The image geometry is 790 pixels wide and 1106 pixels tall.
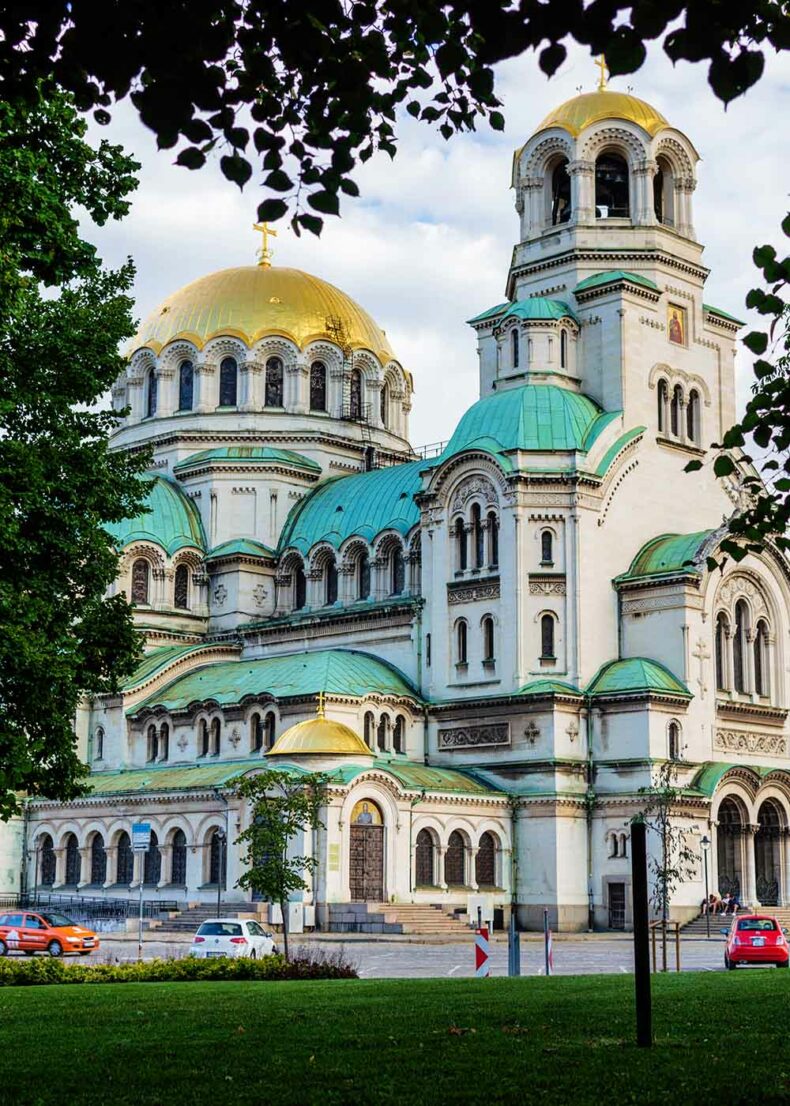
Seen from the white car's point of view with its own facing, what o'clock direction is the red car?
The red car is roughly at 2 o'clock from the white car.

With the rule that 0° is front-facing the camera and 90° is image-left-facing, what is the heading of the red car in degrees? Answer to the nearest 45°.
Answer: approximately 180°

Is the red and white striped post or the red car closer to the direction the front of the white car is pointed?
the red car

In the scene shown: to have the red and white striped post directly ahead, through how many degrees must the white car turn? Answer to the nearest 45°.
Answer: approximately 90° to its right

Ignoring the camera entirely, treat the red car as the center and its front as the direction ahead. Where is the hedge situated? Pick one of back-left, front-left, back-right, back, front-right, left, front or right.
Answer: back-left

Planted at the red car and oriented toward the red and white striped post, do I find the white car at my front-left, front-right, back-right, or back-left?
front-right

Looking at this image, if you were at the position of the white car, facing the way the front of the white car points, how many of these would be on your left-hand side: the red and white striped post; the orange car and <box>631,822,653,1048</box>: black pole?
1

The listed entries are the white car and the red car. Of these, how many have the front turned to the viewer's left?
0

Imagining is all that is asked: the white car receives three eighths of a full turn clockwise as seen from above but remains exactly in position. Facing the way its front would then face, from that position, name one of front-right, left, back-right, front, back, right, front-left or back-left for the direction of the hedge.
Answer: front

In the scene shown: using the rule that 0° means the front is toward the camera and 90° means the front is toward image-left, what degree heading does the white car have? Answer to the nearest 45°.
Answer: approximately 225°

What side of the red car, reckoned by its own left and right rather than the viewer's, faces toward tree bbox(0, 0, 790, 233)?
back

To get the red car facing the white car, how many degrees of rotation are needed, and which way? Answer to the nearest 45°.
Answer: approximately 90° to its left

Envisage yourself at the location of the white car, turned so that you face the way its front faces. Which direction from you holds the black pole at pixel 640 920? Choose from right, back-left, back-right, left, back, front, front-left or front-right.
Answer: back-right

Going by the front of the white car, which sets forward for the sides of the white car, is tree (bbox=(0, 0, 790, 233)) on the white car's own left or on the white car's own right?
on the white car's own right
